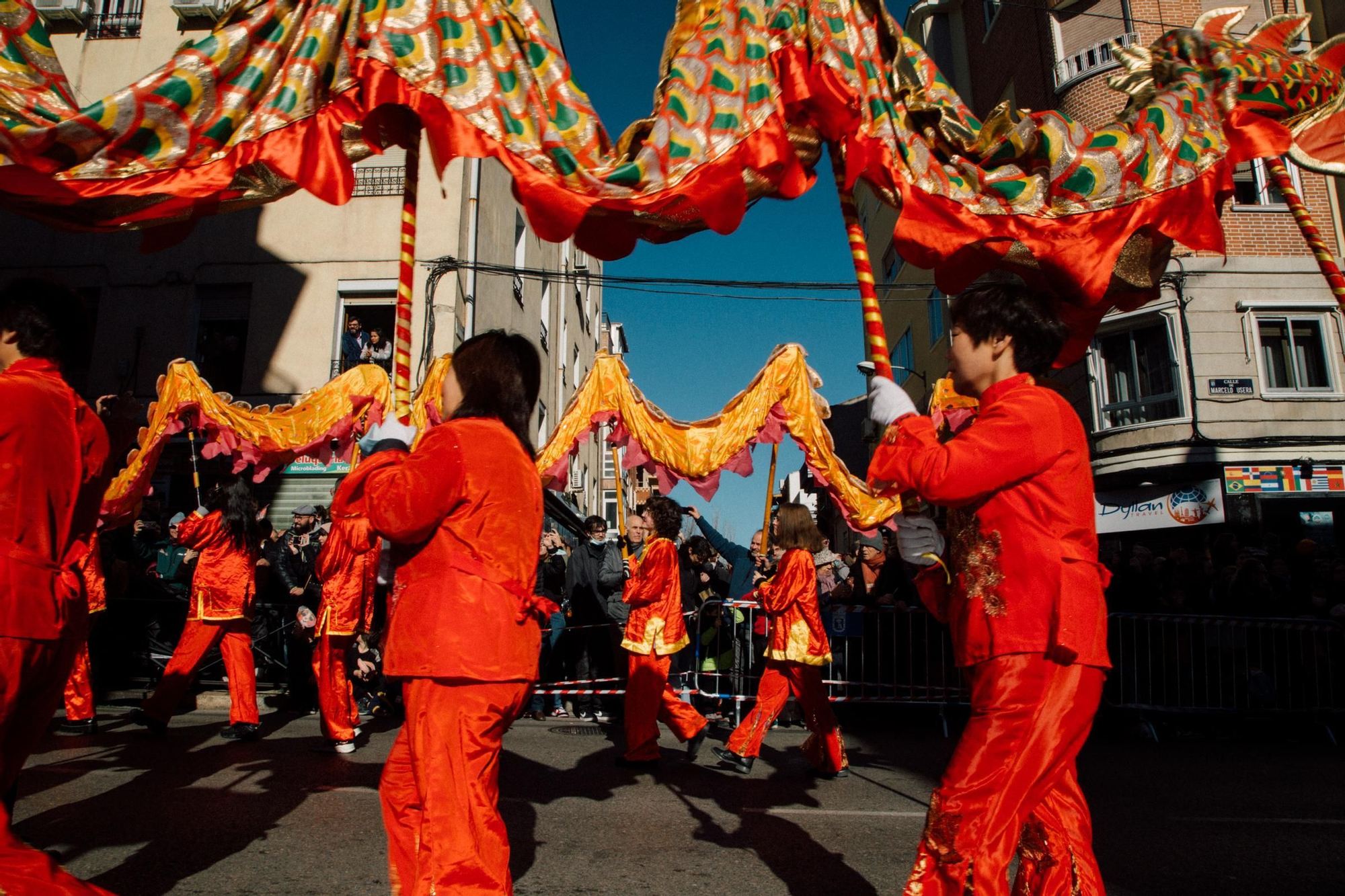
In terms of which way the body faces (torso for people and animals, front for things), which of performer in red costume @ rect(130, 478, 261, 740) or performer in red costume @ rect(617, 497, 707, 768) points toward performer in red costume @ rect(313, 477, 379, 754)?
performer in red costume @ rect(617, 497, 707, 768)

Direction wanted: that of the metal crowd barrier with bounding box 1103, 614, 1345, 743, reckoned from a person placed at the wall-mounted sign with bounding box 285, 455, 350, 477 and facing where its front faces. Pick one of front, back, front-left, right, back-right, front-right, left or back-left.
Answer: front-left

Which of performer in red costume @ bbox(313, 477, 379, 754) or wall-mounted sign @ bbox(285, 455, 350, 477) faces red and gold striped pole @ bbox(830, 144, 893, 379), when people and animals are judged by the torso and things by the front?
the wall-mounted sign

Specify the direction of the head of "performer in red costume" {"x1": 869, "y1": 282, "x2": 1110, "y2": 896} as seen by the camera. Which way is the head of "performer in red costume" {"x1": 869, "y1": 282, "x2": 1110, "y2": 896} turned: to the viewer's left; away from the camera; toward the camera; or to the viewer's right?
to the viewer's left

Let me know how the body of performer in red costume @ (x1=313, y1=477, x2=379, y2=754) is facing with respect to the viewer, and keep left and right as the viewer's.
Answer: facing away from the viewer and to the left of the viewer

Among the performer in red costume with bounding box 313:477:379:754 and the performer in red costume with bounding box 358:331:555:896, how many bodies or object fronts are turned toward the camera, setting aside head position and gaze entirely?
0

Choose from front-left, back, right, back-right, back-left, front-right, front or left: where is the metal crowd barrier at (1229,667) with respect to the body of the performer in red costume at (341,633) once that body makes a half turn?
front-left

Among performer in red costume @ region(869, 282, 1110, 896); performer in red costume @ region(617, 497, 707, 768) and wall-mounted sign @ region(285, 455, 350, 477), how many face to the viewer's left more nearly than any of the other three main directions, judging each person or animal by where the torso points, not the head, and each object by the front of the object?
2

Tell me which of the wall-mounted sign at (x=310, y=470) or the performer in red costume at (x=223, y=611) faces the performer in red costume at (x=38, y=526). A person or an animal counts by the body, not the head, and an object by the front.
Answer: the wall-mounted sign

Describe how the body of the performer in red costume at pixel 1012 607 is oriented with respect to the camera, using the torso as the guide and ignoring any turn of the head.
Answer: to the viewer's left

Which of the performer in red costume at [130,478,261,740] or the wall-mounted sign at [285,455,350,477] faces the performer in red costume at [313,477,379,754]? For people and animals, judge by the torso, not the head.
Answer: the wall-mounted sign

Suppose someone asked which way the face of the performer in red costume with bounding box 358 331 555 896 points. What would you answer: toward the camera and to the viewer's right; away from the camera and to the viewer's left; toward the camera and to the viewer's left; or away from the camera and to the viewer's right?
away from the camera and to the viewer's left

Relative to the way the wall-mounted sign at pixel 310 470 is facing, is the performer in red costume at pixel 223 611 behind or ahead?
ahead

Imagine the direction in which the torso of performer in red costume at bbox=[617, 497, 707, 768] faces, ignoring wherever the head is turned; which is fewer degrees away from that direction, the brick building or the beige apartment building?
the beige apartment building
